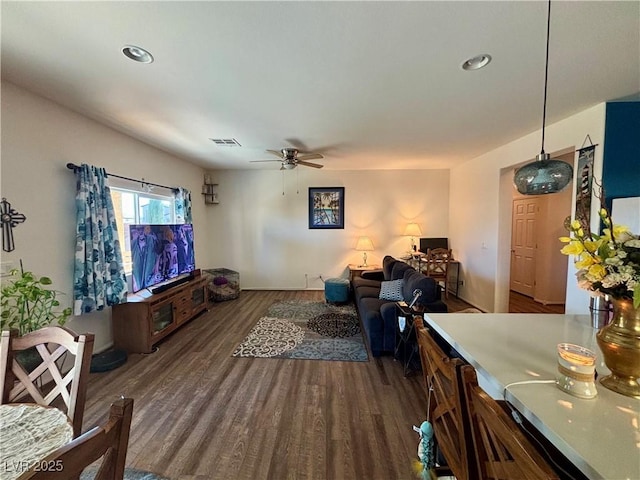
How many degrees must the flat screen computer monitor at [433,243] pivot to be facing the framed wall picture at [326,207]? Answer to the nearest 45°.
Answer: approximately 90° to its right

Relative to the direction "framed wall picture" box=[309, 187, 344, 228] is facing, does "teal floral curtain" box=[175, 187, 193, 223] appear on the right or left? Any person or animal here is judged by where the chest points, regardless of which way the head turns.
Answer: on its right

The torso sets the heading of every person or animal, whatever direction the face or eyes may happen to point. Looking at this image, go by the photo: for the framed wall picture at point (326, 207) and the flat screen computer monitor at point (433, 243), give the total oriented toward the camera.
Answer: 2

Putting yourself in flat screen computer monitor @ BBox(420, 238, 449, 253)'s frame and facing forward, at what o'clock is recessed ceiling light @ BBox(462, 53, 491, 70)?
The recessed ceiling light is roughly at 12 o'clock from the flat screen computer monitor.

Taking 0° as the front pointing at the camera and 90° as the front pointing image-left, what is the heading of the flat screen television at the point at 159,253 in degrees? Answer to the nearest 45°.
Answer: approximately 315°

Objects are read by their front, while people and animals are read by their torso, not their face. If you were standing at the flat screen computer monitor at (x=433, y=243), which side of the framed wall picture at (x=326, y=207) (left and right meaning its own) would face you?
left

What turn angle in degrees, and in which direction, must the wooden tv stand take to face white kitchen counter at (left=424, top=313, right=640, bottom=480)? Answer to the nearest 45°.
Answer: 0° — it already faces it

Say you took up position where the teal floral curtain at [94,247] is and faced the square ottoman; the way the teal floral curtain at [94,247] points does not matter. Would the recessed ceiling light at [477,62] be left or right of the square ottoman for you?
right

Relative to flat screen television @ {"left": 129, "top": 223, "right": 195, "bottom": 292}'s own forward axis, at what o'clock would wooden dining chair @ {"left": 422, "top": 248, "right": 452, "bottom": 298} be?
The wooden dining chair is roughly at 11 o'clock from the flat screen television.

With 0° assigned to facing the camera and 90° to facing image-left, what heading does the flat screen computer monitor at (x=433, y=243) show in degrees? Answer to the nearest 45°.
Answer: approximately 0°

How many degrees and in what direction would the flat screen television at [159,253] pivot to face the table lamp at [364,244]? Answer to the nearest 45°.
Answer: approximately 45° to its left

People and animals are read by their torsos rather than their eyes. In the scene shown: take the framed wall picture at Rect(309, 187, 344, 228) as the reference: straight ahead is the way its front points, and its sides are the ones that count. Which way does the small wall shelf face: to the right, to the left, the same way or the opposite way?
to the left

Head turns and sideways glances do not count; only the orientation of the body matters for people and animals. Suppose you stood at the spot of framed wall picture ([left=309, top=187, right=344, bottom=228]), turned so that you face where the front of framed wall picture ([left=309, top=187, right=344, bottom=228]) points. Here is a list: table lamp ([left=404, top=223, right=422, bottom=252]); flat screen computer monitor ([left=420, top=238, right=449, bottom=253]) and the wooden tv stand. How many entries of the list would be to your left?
2

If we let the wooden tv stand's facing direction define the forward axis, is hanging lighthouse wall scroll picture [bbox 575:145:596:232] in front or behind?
in front

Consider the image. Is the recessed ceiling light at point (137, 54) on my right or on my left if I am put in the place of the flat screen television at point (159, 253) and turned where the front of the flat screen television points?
on my right
